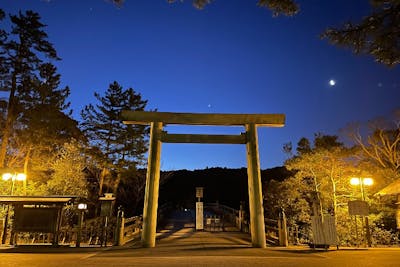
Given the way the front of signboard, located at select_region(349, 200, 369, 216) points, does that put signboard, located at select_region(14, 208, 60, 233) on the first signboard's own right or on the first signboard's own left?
on the first signboard's own right

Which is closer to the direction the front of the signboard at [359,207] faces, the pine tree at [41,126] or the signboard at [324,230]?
the signboard

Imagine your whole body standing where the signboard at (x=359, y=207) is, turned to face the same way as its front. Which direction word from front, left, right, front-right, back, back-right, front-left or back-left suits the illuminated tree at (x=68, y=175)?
right

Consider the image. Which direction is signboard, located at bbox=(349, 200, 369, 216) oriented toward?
toward the camera

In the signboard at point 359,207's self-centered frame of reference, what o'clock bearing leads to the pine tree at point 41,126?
The pine tree is roughly at 3 o'clock from the signboard.

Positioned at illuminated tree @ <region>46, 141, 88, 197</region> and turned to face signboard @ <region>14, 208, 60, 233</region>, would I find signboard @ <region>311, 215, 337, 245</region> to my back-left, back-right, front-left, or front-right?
front-left

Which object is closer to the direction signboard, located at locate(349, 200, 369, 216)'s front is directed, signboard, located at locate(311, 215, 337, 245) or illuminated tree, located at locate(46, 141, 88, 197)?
the signboard

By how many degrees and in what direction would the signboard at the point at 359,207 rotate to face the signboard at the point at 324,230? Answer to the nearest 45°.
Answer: approximately 45° to its right
